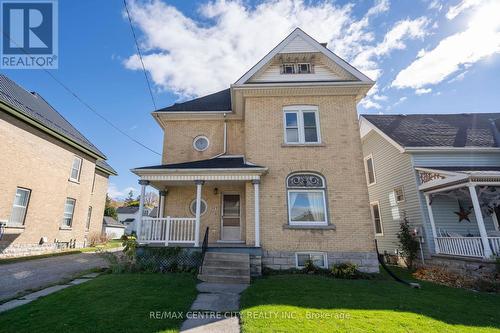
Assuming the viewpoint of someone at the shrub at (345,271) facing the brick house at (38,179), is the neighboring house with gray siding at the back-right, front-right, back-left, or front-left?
back-right

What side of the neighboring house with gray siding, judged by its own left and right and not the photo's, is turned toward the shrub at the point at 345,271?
right

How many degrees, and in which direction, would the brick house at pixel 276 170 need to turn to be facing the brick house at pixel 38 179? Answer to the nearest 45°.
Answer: approximately 90° to its right

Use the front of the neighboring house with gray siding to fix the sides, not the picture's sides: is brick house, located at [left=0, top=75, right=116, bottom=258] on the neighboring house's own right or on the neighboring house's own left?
on the neighboring house's own right

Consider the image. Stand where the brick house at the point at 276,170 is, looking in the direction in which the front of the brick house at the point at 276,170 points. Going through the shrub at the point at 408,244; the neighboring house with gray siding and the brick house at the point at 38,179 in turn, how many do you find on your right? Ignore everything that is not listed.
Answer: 1

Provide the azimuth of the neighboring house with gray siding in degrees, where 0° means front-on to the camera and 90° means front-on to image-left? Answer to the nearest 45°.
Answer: approximately 315°

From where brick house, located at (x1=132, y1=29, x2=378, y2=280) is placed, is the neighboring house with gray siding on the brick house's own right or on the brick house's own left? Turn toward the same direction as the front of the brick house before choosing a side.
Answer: on the brick house's own left

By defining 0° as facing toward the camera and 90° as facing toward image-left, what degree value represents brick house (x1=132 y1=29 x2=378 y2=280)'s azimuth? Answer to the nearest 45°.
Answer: approximately 0°

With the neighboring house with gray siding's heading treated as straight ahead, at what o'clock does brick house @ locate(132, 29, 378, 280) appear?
The brick house is roughly at 3 o'clock from the neighboring house with gray siding.
